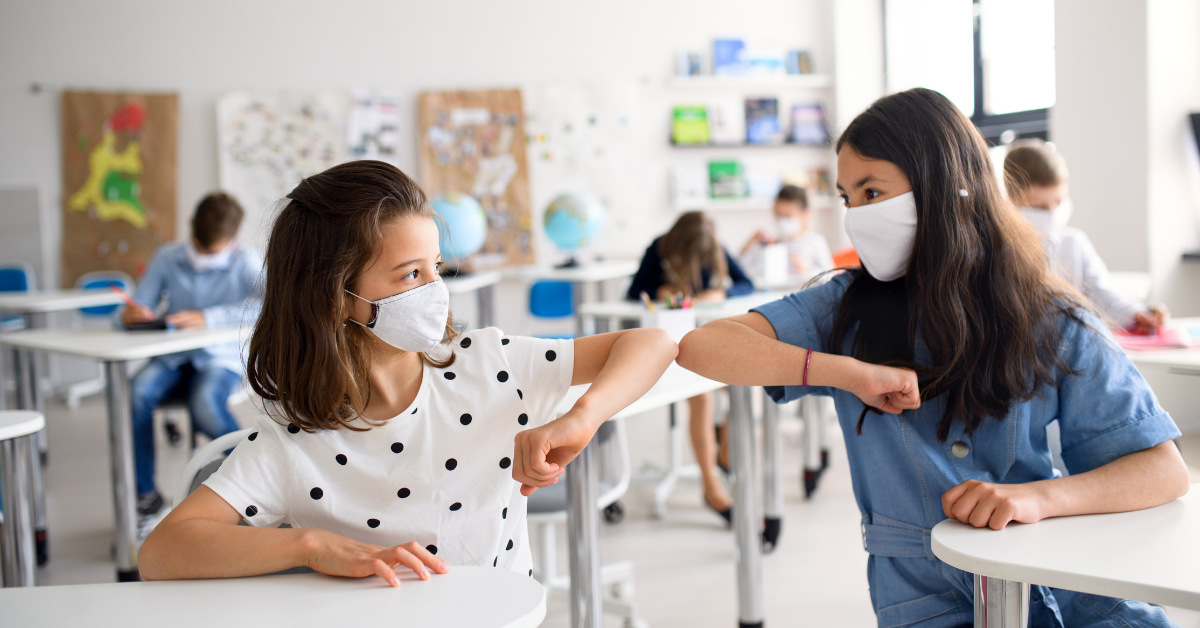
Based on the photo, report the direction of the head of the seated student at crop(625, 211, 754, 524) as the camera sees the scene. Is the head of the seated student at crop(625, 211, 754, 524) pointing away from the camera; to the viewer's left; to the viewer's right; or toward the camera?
toward the camera

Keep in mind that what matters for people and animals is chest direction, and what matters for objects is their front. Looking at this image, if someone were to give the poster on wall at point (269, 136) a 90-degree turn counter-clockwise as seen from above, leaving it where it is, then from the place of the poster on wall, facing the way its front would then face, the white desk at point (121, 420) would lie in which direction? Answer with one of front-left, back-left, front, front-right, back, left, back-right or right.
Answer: right

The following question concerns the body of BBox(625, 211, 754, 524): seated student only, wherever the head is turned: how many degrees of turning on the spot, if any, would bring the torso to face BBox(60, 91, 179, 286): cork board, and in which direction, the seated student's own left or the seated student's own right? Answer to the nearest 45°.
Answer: approximately 135° to the seated student's own right

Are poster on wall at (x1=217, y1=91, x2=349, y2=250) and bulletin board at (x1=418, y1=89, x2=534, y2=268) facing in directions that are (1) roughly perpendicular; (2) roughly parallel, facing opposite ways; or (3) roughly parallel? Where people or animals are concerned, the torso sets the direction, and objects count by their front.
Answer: roughly parallel

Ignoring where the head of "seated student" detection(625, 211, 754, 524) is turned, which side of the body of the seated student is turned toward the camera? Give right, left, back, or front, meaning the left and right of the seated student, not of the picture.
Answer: front

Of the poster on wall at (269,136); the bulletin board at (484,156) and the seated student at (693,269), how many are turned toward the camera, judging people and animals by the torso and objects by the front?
3

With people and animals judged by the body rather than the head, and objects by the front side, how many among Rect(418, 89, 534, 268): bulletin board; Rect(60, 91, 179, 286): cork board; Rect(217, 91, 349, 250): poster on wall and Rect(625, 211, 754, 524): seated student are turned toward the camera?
4

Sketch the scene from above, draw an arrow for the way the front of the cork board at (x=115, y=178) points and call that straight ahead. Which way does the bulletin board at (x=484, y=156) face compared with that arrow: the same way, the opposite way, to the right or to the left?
the same way

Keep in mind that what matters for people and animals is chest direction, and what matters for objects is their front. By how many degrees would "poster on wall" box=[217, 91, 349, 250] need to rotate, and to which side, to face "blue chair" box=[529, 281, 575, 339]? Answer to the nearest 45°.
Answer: approximately 45° to its left

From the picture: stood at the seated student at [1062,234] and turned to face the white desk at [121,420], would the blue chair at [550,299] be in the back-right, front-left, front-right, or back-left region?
front-right

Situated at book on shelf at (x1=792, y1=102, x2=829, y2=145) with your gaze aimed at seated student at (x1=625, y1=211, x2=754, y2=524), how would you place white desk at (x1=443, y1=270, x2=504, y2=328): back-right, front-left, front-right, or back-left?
front-right

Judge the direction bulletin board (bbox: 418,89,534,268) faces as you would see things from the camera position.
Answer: facing the viewer

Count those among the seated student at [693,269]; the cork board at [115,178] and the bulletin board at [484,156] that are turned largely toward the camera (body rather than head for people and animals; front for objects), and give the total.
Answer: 3

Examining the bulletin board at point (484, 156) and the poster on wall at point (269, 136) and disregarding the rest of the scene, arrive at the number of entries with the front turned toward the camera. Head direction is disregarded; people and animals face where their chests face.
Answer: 2

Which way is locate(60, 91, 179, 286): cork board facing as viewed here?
toward the camera

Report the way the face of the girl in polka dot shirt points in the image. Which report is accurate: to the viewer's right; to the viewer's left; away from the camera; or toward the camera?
to the viewer's right
